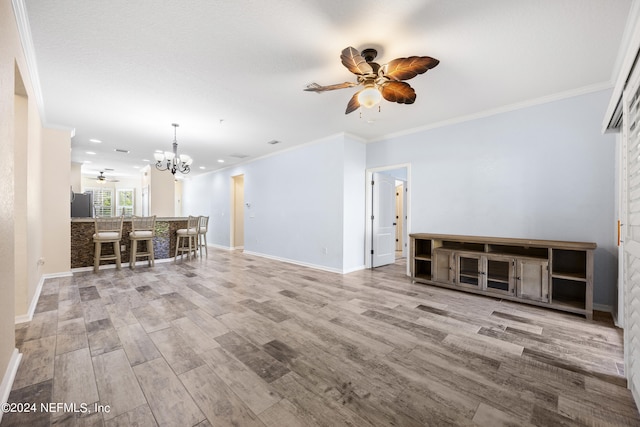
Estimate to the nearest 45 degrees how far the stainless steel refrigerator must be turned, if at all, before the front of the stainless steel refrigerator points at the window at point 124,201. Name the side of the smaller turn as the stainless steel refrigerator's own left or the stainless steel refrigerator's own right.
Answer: approximately 90° to the stainless steel refrigerator's own left

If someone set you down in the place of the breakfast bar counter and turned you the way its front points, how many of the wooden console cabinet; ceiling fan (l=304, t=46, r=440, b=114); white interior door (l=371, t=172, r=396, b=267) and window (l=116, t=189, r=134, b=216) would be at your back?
1

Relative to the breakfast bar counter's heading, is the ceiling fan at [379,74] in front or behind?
in front

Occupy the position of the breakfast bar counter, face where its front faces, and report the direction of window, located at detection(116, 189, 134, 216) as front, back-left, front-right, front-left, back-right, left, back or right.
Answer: back

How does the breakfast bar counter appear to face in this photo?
toward the camera

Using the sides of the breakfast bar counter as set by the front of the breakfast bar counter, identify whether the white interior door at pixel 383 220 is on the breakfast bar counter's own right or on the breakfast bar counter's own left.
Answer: on the breakfast bar counter's own left
